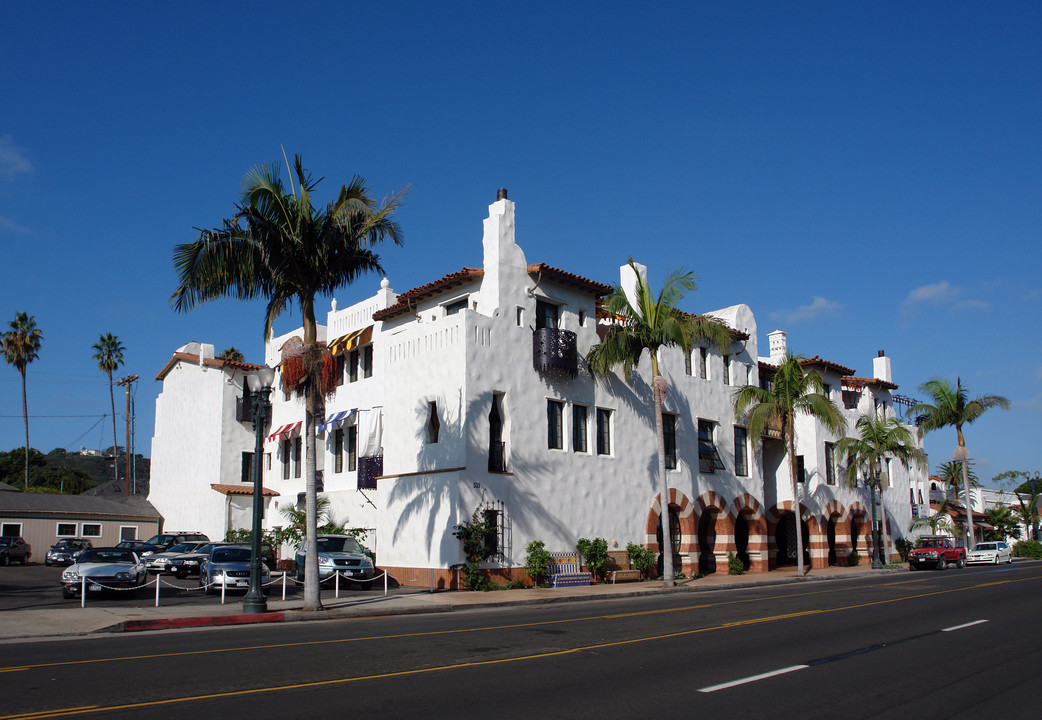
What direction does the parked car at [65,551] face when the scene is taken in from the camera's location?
facing the viewer and to the left of the viewer

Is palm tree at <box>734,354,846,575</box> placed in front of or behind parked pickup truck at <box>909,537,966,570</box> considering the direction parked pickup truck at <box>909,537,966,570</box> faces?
in front

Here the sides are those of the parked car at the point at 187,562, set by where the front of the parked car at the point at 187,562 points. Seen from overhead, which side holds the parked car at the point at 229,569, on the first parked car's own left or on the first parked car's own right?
on the first parked car's own left

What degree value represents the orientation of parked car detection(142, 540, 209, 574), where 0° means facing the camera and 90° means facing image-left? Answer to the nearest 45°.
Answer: approximately 45°

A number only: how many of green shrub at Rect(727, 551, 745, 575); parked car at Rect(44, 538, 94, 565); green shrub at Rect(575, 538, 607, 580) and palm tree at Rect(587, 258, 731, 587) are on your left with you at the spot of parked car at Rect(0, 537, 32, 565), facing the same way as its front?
4

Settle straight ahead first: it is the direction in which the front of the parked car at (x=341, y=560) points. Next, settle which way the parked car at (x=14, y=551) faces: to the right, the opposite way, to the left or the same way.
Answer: the same way

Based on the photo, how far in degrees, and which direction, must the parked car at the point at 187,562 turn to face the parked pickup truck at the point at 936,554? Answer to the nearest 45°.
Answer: approximately 135° to its left

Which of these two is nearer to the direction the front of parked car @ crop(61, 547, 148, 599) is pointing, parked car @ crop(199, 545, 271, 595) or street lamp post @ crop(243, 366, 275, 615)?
the street lamp post

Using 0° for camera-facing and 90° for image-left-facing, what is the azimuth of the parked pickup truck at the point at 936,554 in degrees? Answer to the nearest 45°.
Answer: approximately 45°

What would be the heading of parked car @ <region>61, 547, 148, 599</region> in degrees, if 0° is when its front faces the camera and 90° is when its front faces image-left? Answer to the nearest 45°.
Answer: approximately 45°

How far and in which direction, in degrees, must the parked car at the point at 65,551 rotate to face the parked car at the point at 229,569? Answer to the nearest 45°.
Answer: approximately 45° to its left

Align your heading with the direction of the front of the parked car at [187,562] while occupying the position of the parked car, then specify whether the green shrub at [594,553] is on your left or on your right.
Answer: on your left

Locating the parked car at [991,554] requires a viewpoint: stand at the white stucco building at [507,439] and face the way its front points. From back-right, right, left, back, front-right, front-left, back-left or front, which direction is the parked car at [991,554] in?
left

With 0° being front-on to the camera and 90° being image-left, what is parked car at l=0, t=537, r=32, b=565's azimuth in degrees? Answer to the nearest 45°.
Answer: approximately 45°

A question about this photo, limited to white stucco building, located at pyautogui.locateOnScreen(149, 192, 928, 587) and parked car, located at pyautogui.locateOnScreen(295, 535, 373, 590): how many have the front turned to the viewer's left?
0

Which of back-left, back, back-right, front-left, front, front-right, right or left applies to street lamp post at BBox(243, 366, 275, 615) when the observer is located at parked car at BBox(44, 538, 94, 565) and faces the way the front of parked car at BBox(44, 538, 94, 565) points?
front-left
